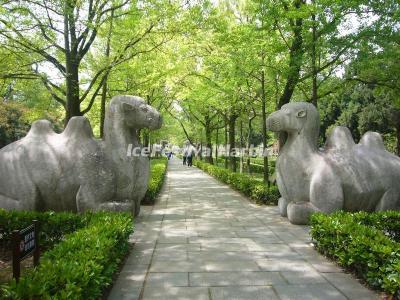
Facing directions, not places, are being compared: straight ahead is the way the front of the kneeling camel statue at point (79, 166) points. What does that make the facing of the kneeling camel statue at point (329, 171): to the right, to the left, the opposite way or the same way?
the opposite way

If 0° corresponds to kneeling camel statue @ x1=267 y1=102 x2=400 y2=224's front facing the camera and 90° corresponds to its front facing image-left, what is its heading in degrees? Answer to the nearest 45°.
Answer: approximately 45°

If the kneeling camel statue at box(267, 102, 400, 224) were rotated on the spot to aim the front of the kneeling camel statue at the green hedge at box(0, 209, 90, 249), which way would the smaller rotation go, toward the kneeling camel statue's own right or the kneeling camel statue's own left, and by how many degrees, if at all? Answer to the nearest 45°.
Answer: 0° — it already faces it

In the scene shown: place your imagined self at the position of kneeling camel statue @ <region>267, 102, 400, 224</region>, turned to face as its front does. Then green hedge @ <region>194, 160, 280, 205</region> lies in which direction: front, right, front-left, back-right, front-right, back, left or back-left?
right

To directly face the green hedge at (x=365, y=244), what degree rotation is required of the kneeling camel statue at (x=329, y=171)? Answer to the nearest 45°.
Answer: approximately 45° to its left

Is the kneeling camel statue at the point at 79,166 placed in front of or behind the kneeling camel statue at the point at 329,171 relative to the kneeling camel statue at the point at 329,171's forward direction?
in front

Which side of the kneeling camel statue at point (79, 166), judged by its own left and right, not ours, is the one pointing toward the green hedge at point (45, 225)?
right

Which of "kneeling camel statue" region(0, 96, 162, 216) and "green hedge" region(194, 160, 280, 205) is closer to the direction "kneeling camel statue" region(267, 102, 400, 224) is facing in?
the kneeling camel statue

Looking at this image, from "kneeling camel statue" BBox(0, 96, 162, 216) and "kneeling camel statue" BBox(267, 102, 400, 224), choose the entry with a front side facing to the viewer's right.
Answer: "kneeling camel statue" BBox(0, 96, 162, 216)

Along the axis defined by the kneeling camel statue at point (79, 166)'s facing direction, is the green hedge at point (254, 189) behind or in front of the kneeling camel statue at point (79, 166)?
in front

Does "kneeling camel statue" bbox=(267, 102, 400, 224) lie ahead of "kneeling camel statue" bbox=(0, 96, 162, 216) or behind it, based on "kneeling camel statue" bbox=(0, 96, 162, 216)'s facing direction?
ahead

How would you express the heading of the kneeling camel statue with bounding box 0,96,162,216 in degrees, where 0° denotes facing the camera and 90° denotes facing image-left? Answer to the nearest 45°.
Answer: approximately 270°

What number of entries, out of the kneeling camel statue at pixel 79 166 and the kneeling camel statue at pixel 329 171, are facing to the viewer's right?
1
